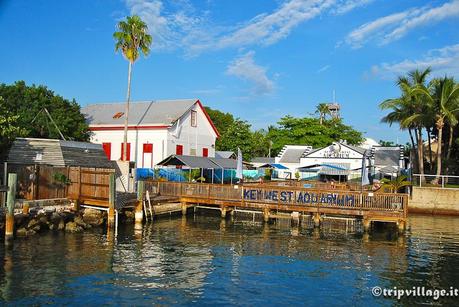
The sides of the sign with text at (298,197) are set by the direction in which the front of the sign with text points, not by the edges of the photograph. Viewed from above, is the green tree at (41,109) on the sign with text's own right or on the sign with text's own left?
on the sign with text's own right

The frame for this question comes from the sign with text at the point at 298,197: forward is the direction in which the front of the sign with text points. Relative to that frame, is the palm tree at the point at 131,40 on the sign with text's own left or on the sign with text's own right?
on the sign with text's own right

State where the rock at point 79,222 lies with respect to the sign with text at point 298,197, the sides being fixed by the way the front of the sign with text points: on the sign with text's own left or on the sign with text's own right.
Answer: on the sign with text's own right

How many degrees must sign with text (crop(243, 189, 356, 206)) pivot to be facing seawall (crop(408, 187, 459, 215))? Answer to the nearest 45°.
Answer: approximately 135° to its left

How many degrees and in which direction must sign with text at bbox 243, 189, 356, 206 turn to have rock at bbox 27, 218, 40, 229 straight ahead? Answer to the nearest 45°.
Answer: approximately 45° to its right

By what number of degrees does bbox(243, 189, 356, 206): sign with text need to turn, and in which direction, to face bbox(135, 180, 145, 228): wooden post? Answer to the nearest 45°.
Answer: approximately 90° to its right

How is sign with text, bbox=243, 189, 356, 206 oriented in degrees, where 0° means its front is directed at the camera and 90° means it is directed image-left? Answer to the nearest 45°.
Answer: approximately 0°

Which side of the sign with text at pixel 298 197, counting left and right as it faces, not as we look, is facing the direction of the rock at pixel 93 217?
right

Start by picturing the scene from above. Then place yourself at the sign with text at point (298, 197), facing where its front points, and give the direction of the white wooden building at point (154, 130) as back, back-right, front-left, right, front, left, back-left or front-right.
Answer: back-right

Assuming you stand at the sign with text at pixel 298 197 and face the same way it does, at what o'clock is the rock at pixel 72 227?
The rock is roughly at 2 o'clock from the sign with text.
